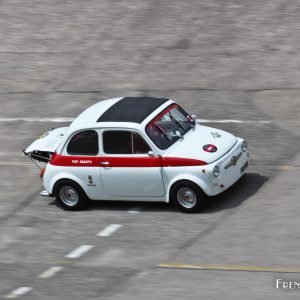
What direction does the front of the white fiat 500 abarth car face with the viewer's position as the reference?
facing the viewer and to the right of the viewer
